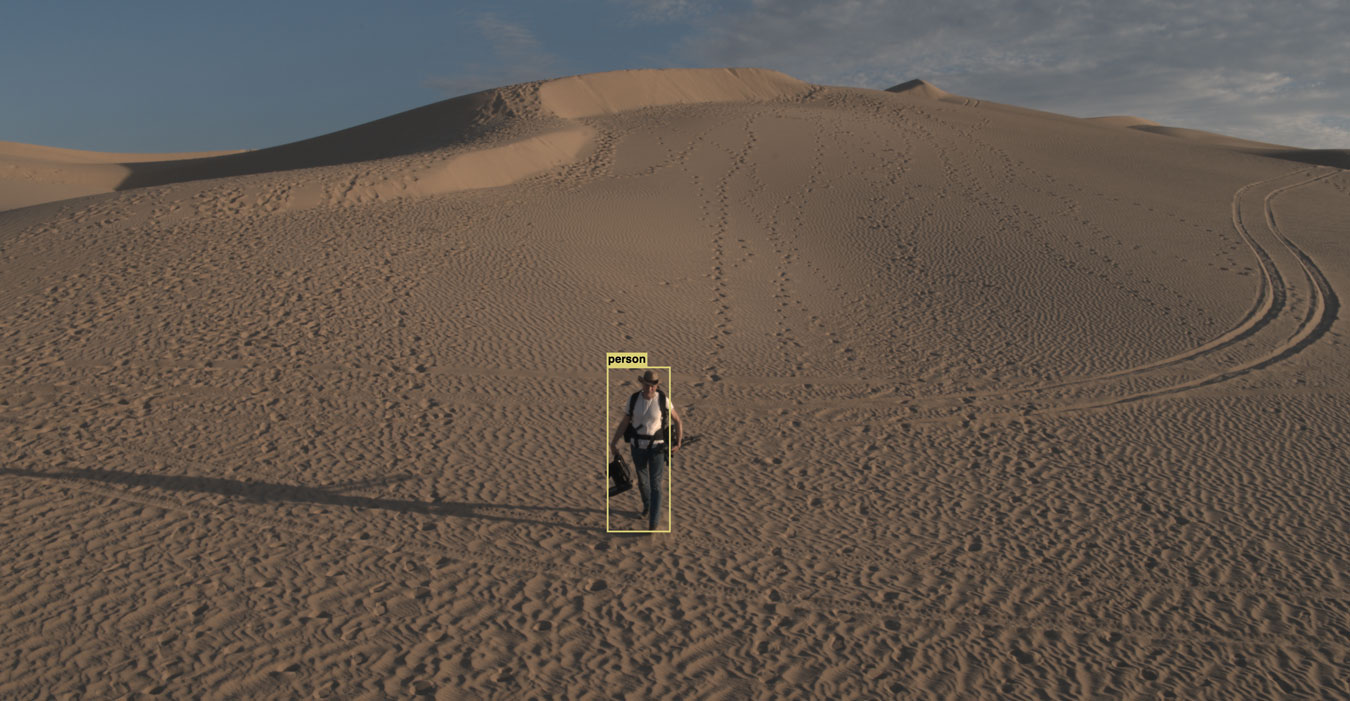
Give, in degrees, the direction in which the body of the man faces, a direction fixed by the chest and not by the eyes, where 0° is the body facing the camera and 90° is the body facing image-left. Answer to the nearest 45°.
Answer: approximately 0°
